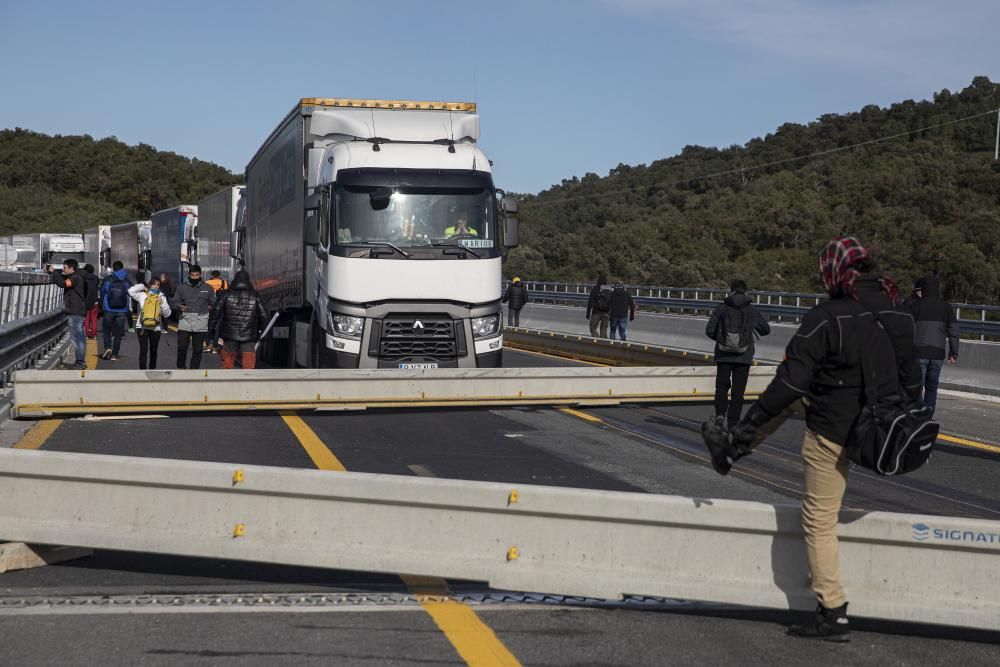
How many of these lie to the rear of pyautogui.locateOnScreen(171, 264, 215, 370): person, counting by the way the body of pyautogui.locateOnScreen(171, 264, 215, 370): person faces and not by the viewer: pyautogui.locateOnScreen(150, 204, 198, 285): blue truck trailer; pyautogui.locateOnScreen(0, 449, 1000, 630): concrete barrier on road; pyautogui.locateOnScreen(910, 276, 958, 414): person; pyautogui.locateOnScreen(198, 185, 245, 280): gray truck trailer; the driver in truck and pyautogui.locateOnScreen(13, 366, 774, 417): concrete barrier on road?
2

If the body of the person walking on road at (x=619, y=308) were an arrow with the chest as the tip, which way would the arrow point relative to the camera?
away from the camera

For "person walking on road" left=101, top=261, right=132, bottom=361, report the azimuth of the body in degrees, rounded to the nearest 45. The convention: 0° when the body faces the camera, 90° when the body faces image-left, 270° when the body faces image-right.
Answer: approximately 180°

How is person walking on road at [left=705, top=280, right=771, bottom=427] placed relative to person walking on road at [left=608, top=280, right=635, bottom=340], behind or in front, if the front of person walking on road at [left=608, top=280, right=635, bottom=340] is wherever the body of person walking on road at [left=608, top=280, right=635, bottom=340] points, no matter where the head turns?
behind

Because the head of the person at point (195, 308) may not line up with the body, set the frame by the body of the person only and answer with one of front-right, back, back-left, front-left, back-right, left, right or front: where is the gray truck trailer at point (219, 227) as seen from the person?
back

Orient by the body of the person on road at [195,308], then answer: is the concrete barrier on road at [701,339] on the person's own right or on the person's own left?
on the person's own left

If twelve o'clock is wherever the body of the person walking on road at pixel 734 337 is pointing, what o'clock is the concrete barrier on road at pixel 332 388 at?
The concrete barrier on road is roughly at 9 o'clock from the person walking on road.

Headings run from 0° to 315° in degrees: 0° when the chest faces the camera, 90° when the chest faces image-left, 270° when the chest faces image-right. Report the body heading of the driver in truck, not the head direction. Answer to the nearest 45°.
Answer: approximately 0°

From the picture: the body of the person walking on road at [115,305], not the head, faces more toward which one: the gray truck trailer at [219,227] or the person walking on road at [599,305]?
the gray truck trailer

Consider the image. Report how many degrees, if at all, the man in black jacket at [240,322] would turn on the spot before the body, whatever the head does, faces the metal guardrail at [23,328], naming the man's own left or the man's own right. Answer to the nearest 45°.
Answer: approximately 45° to the man's own left

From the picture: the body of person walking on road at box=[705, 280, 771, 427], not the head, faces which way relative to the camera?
away from the camera

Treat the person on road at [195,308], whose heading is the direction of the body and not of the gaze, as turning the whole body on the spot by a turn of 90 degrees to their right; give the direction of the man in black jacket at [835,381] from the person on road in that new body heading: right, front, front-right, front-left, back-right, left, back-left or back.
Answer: left

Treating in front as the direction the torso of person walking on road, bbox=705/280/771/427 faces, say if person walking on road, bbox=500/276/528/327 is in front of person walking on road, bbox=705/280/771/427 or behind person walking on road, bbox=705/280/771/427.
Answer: in front

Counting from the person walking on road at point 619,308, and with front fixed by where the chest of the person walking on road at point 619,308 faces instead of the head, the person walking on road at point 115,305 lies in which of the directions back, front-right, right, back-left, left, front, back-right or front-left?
back-left

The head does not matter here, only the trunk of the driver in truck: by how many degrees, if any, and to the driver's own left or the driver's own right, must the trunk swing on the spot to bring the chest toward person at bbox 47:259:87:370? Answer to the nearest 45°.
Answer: approximately 135° to the driver's own right

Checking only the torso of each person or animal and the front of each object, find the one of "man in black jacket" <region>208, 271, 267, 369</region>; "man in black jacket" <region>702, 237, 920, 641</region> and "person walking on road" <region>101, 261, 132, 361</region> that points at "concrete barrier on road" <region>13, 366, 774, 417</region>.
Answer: "man in black jacket" <region>702, 237, 920, 641</region>

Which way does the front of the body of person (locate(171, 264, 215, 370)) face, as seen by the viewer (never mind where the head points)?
toward the camera
